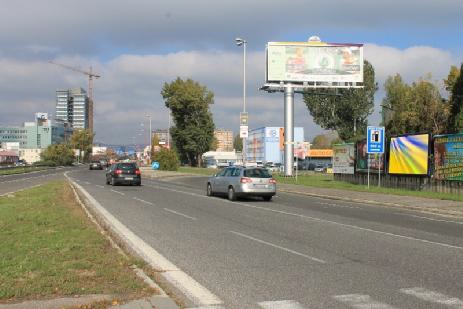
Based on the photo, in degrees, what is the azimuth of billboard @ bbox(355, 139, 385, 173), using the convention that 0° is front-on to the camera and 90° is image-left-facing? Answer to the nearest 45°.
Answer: approximately 45°

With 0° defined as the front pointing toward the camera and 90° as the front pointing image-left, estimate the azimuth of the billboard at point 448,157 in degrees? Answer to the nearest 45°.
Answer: approximately 45°

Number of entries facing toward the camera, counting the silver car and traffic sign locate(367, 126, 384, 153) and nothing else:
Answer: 1

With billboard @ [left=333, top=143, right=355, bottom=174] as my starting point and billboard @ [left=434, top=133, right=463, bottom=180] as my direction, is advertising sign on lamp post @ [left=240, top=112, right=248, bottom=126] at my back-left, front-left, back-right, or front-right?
back-right

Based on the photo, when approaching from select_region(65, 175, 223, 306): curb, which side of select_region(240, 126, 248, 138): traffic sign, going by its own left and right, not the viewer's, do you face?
front

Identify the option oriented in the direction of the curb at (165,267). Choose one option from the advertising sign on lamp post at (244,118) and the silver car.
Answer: the advertising sign on lamp post

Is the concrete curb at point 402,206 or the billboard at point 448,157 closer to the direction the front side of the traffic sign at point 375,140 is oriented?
the concrete curb

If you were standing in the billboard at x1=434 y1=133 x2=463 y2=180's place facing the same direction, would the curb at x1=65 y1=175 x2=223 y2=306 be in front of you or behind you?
in front

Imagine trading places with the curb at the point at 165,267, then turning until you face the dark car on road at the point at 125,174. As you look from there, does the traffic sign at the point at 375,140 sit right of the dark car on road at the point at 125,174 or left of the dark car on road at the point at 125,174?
right

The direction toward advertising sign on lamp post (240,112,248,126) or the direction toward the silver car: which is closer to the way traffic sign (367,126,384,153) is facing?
the silver car

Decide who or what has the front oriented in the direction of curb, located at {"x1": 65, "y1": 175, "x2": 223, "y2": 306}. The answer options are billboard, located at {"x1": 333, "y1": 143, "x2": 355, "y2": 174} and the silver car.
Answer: the billboard

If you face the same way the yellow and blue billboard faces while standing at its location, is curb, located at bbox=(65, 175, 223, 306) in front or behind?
in front

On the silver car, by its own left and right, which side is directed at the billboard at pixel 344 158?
right
